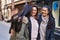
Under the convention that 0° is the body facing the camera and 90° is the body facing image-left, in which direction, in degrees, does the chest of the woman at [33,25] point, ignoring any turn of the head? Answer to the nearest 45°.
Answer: approximately 0°

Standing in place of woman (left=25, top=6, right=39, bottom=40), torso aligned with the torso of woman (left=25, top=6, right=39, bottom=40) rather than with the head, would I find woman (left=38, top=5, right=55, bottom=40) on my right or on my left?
on my left

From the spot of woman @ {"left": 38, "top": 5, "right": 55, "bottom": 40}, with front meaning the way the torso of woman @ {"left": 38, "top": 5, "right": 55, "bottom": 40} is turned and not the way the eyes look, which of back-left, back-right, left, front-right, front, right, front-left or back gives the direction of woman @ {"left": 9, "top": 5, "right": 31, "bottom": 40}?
front-right

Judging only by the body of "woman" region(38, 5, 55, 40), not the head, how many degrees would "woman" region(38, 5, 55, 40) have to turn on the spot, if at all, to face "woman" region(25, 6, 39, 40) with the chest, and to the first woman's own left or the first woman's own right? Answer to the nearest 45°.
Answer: approximately 45° to the first woman's own right

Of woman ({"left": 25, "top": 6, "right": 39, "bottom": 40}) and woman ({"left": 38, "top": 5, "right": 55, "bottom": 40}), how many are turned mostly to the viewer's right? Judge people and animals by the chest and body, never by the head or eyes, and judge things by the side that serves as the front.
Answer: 0

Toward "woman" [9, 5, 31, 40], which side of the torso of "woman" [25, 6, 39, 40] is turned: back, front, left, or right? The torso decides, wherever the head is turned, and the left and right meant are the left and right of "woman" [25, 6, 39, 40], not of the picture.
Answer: right

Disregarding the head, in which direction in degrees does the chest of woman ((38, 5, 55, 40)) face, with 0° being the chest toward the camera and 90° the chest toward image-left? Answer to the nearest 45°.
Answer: approximately 45°
